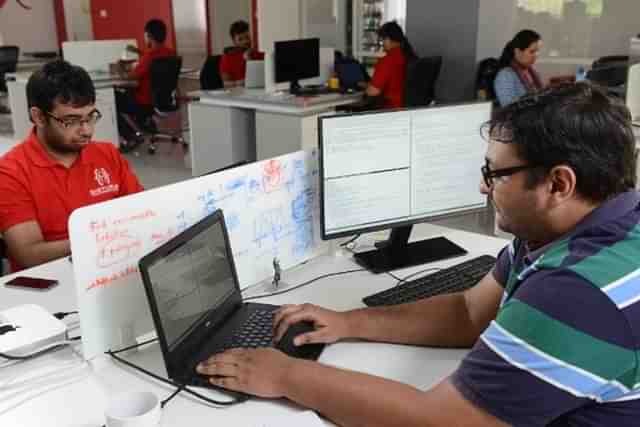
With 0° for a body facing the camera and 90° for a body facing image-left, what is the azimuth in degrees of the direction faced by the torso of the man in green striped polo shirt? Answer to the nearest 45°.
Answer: approximately 90°

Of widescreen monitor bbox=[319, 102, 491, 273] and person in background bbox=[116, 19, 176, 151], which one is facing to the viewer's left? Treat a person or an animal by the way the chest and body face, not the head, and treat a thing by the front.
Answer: the person in background

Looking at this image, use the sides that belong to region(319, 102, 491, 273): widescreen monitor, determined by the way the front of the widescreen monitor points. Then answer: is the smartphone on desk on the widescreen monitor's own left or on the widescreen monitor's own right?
on the widescreen monitor's own right

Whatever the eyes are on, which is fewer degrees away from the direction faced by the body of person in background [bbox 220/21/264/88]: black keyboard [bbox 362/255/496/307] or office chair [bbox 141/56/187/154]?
the black keyboard

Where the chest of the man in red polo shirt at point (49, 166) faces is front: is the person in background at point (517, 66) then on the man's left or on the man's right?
on the man's left

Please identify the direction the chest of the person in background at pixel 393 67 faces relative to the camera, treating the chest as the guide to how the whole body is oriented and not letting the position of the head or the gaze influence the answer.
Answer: to the viewer's left

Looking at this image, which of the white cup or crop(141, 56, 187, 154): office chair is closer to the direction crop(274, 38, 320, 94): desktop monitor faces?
the white cup

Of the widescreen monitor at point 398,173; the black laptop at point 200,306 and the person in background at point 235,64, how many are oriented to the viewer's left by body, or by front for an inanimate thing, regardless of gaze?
0

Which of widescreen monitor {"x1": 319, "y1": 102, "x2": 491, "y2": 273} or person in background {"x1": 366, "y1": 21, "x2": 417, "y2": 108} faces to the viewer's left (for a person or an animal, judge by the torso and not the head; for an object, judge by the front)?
the person in background

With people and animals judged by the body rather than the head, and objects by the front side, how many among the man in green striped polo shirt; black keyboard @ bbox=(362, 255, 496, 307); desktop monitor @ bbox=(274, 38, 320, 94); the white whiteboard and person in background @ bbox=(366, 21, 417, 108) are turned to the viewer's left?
2

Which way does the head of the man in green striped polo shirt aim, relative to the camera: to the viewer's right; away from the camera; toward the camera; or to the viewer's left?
to the viewer's left

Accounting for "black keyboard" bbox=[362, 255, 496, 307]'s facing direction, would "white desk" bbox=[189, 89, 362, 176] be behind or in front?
behind

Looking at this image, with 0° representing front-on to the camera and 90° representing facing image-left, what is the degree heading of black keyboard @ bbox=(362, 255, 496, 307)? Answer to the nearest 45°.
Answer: approximately 315°

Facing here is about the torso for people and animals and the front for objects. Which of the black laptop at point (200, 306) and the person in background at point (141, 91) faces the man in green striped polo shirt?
the black laptop

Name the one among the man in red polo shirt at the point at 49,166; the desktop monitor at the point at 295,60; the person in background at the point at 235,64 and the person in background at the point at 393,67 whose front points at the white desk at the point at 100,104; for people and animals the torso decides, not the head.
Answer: the person in background at the point at 393,67

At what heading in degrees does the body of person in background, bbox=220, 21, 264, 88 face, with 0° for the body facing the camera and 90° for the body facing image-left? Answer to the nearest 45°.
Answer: approximately 315°

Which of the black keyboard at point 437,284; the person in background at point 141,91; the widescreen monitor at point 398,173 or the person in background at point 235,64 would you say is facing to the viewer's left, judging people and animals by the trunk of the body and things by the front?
the person in background at point 141,91

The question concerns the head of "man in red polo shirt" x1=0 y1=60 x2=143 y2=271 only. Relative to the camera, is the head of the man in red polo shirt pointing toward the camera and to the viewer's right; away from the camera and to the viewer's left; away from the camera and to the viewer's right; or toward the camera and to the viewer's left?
toward the camera and to the viewer's right
